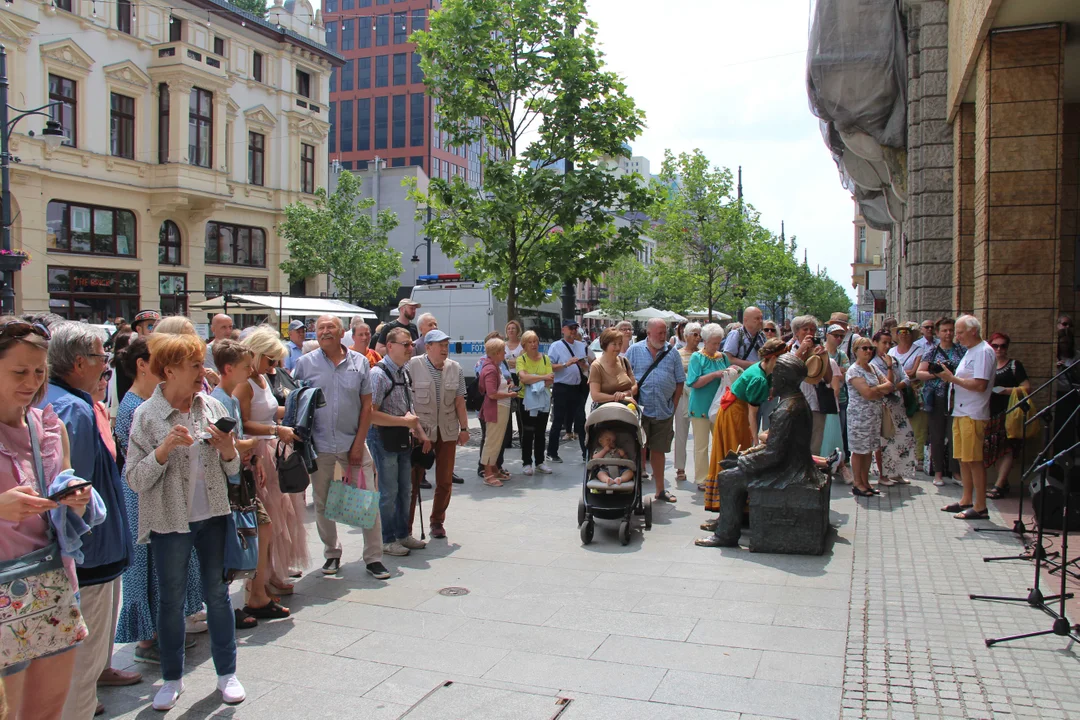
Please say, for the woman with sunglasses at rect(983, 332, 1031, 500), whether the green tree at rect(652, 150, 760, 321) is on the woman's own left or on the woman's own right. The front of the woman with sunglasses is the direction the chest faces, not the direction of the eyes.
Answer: on the woman's own right

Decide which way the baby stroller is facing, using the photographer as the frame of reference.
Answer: facing the viewer

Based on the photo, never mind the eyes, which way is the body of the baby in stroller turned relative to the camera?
toward the camera

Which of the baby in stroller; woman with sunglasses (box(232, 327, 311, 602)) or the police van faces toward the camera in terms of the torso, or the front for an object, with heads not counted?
the baby in stroller

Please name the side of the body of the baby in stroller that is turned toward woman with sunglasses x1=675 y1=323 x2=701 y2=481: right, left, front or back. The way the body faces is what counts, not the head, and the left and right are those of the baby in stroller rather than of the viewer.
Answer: back

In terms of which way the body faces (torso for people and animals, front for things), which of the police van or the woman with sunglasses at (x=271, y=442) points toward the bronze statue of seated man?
the woman with sunglasses

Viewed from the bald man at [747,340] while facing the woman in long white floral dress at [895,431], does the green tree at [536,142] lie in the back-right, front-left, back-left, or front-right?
back-left

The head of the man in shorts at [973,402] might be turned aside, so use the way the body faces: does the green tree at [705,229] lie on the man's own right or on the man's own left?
on the man's own right

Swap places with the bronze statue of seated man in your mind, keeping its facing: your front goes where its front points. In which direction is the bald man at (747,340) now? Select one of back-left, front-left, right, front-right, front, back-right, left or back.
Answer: right

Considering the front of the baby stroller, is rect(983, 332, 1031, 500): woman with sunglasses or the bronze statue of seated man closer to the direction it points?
the bronze statue of seated man

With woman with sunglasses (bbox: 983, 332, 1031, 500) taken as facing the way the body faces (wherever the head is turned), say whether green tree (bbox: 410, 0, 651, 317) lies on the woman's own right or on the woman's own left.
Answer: on the woman's own right

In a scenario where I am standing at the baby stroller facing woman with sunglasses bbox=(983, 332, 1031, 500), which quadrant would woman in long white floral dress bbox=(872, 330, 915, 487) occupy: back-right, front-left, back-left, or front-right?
front-left

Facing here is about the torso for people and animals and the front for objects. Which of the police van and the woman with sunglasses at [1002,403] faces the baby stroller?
the woman with sunglasses
